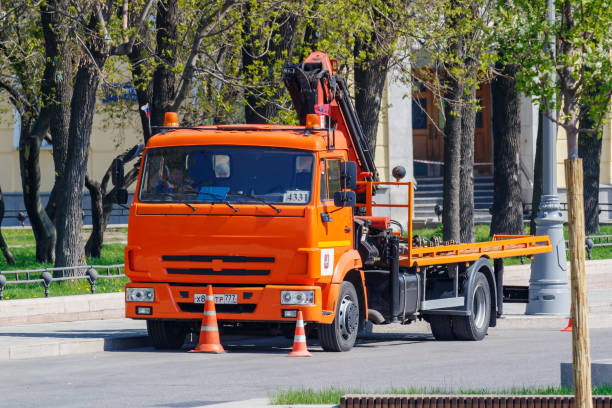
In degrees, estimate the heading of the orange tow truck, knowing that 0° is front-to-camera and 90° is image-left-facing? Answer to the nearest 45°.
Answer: approximately 45°

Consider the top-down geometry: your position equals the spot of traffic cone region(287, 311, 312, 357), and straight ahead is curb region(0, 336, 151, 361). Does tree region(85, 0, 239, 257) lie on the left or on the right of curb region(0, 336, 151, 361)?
right

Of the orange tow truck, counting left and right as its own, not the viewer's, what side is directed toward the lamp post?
back

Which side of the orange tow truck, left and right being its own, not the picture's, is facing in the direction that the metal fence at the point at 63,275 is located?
right

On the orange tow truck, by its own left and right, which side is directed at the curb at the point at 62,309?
right

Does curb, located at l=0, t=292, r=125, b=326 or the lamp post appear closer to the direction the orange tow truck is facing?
the curb

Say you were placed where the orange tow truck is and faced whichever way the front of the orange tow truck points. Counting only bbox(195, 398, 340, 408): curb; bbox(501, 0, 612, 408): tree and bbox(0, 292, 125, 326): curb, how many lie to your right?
1
